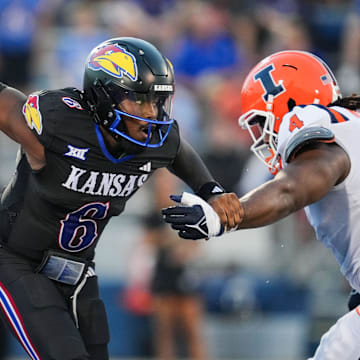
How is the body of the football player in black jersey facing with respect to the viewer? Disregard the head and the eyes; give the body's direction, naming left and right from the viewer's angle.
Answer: facing the viewer and to the right of the viewer

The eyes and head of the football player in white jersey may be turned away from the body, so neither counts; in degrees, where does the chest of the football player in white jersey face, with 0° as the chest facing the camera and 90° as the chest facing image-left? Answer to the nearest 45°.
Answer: approximately 90°

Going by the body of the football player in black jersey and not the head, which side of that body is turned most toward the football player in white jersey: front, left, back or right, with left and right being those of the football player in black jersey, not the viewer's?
front

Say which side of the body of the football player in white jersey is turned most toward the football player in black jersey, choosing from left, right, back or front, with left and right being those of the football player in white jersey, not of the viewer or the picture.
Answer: front

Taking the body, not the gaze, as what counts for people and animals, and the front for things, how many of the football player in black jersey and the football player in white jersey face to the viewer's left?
1

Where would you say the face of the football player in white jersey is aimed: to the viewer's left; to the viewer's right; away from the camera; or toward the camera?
to the viewer's left

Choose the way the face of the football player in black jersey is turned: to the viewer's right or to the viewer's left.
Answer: to the viewer's right
